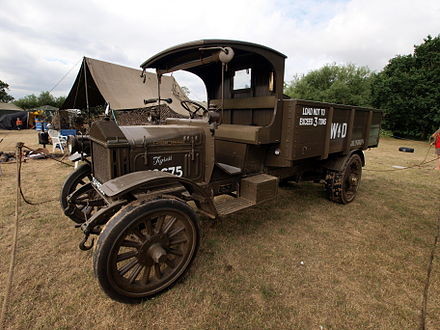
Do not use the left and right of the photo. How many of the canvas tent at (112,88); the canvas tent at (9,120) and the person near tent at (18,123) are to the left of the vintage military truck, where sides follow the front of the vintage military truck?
0

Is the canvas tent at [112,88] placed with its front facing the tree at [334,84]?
no

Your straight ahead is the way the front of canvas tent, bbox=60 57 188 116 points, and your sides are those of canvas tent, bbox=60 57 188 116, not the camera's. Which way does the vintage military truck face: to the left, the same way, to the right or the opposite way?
the same way

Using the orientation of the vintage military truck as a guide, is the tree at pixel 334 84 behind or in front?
behind

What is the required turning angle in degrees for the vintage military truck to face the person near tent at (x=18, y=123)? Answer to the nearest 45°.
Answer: approximately 90° to its right

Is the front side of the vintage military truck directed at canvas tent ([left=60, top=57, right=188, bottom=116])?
no

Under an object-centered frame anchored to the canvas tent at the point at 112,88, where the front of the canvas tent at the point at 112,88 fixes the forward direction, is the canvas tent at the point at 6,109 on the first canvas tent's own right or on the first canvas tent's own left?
on the first canvas tent's own right

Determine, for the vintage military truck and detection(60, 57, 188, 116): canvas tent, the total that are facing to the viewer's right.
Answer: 0

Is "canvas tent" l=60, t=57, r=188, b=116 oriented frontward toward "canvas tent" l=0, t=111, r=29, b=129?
no

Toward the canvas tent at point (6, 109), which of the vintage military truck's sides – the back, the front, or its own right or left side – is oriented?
right

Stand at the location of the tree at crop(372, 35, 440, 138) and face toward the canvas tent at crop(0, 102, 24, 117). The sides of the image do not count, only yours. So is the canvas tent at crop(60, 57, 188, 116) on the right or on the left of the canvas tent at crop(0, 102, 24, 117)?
left

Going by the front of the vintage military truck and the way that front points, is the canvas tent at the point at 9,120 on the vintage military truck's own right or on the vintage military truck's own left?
on the vintage military truck's own right

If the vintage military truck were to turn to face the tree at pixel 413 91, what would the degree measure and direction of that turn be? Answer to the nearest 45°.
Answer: approximately 180°

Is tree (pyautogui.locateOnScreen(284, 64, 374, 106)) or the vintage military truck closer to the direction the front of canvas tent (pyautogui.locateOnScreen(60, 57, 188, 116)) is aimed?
the vintage military truck

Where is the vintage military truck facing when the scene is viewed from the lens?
facing the viewer and to the left of the viewer
